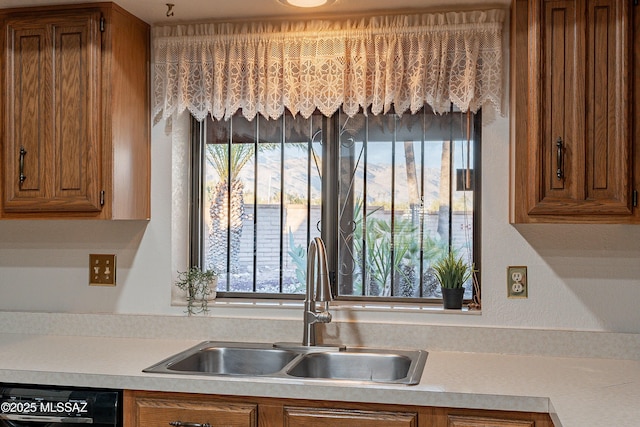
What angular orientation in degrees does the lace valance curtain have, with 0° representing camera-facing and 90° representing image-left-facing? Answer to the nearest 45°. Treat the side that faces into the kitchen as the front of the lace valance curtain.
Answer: approximately 0°

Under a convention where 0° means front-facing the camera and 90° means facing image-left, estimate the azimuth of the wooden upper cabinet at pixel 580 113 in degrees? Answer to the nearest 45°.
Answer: approximately 0°

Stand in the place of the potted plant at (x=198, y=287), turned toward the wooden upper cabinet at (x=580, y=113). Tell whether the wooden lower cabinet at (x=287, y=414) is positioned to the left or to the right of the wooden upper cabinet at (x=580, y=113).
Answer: right

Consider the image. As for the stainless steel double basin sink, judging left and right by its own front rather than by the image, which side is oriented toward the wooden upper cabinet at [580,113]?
left

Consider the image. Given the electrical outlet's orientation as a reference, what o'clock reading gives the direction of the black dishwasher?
The black dishwasher is roughly at 2 o'clock from the electrical outlet.

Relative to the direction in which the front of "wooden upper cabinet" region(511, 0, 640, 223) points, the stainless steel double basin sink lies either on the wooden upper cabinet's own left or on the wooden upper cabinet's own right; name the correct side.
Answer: on the wooden upper cabinet's own right

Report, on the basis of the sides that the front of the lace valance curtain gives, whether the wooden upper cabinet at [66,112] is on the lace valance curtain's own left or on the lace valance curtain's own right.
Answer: on the lace valance curtain's own right

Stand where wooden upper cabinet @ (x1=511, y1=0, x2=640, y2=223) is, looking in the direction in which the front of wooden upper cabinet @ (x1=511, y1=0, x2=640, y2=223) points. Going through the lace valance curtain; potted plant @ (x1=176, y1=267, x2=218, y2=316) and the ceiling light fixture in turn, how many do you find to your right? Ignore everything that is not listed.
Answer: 3

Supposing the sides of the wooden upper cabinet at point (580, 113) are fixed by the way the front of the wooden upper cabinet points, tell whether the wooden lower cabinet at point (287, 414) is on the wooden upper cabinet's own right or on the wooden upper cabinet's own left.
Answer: on the wooden upper cabinet's own right
